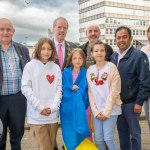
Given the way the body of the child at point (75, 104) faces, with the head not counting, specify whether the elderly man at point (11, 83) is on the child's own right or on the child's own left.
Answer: on the child's own right

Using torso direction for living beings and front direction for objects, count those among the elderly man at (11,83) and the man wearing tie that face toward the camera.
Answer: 2

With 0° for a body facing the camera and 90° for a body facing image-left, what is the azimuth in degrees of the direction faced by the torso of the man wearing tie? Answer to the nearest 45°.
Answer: approximately 0°

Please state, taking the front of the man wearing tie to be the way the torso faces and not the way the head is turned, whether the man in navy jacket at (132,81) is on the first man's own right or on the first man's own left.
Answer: on the first man's own left

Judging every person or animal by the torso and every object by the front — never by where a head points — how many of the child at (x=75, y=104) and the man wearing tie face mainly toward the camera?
2

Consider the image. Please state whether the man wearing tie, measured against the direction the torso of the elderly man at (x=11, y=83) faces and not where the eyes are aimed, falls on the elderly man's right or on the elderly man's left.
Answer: on the elderly man's left

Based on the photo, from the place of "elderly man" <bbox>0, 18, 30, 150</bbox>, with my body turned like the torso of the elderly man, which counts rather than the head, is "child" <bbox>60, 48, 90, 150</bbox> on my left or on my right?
on my left

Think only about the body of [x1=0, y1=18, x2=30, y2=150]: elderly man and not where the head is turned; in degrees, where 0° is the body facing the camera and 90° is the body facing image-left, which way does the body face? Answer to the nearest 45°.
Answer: approximately 0°
